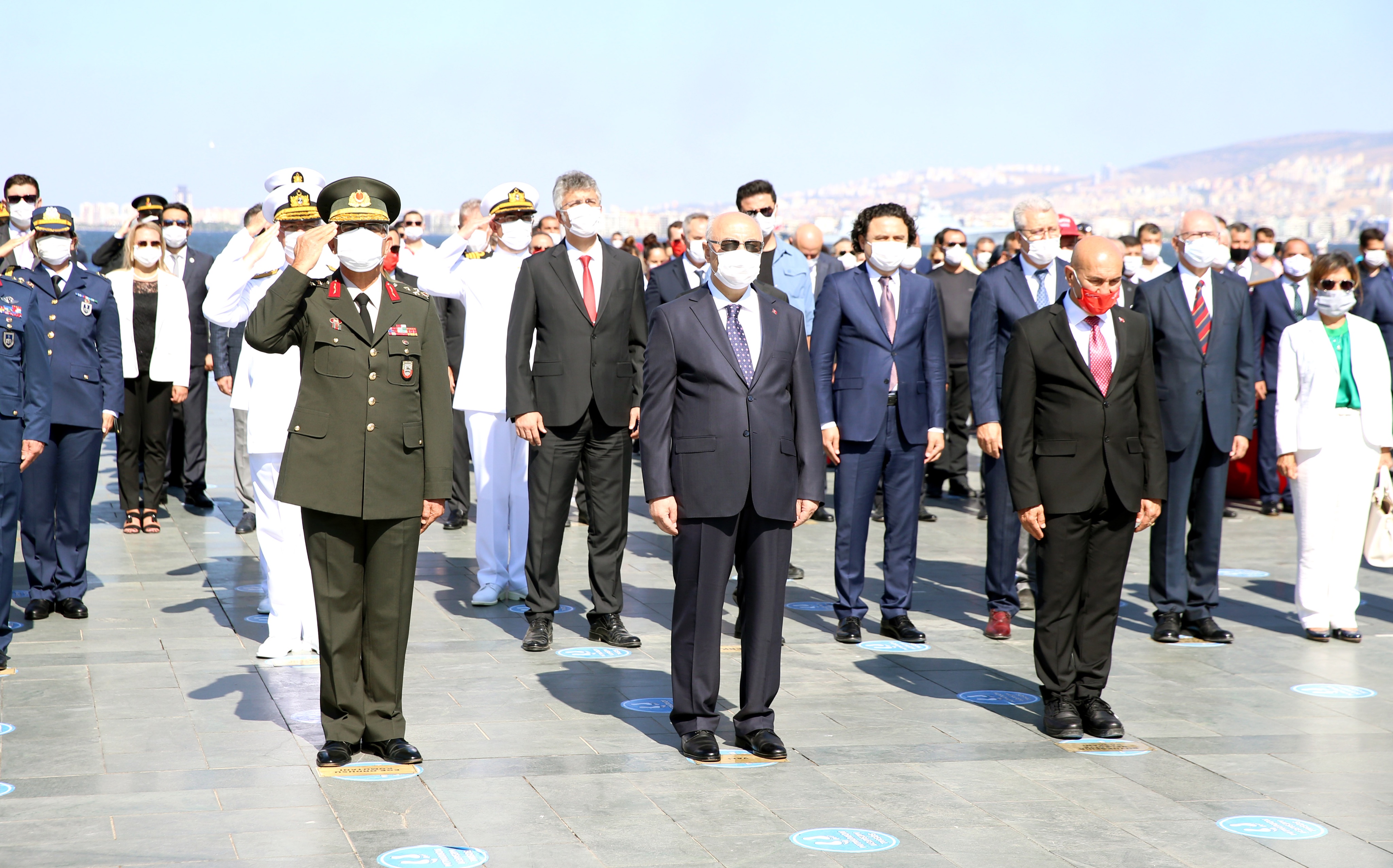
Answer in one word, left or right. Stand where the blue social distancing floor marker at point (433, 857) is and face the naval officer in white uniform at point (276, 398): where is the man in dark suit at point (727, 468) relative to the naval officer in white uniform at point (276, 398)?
right

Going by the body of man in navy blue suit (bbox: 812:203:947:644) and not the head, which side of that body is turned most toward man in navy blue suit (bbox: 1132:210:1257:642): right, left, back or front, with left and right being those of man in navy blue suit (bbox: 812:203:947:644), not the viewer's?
left

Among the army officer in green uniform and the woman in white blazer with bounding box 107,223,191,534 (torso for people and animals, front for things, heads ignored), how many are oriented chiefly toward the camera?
2

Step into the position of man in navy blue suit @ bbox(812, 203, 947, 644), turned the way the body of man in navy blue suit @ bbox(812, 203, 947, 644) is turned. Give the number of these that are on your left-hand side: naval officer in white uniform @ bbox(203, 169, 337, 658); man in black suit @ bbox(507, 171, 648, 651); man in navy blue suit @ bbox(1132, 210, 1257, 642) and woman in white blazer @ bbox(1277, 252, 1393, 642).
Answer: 2

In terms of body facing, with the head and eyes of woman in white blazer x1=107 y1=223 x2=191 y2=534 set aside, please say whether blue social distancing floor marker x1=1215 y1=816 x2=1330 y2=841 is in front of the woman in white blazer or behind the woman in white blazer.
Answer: in front

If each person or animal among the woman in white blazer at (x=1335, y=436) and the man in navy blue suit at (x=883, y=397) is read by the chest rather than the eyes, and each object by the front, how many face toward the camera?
2

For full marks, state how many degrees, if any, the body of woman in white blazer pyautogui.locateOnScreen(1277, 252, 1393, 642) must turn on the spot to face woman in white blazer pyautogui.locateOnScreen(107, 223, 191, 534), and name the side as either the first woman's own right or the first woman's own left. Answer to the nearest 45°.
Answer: approximately 90° to the first woman's own right

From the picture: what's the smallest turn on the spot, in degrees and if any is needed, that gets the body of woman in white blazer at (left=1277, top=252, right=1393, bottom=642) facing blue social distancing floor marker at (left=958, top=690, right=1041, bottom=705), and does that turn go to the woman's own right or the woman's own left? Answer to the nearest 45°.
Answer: approximately 45° to the woman's own right

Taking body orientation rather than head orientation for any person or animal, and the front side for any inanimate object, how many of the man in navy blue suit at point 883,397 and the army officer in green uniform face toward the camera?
2
